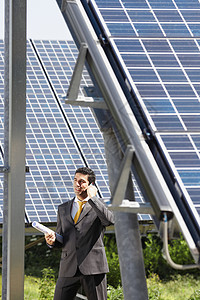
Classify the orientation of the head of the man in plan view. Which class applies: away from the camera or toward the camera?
toward the camera

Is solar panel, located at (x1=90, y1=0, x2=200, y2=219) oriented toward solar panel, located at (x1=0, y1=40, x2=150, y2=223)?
no
